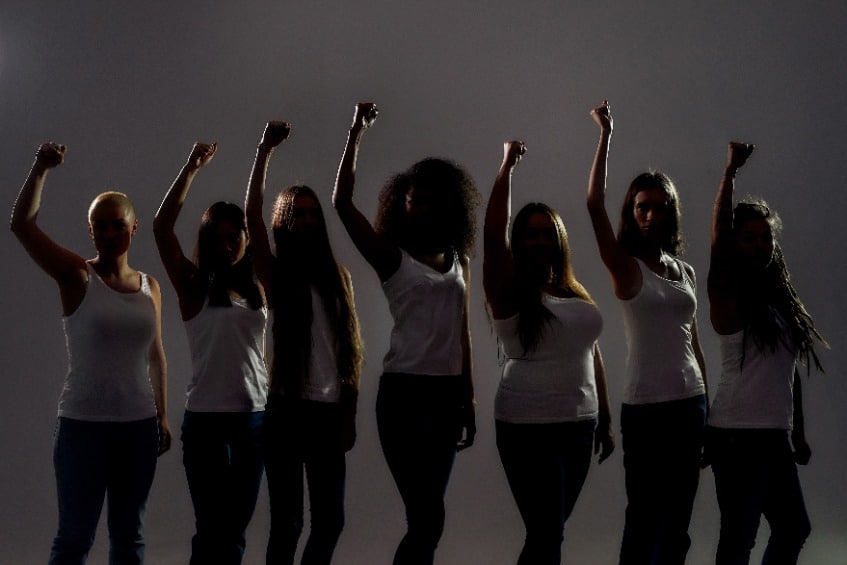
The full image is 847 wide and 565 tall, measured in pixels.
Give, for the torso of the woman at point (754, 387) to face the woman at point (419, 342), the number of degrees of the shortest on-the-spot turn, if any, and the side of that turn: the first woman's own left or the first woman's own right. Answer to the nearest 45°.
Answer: approximately 90° to the first woman's own right

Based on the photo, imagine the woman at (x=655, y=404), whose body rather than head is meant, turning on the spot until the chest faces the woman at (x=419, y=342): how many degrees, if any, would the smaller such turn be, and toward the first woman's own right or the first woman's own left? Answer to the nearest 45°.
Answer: approximately 135° to the first woman's own right

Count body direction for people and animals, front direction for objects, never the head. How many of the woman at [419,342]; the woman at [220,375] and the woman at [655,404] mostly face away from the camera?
0

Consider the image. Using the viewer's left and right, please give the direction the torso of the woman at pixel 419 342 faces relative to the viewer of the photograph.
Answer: facing the viewer and to the right of the viewer

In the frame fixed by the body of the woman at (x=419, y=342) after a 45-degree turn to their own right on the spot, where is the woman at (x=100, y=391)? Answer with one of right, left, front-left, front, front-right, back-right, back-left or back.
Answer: right

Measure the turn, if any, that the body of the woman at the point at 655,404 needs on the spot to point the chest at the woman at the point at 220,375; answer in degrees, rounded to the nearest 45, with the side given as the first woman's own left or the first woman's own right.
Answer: approximately 135° to the first woman's own right

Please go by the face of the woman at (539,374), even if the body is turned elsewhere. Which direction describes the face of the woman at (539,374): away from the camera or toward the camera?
toward the camera

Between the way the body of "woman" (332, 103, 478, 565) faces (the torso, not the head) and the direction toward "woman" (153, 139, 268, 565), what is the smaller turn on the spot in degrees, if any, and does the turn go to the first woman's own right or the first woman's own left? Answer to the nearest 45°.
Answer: approximately 135° to the first woman's own right

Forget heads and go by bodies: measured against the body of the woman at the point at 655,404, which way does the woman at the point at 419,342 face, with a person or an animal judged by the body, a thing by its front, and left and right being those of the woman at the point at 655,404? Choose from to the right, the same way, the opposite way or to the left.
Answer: the same way

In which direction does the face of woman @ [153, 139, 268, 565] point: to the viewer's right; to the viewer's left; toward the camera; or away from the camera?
toward the camera

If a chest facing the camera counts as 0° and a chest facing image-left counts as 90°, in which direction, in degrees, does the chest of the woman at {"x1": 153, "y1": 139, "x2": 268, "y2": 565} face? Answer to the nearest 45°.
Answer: approximately 315°

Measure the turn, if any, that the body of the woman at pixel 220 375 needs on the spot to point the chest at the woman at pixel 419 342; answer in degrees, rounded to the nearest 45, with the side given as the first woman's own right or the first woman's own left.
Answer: approximately 45° to the first woman's own left

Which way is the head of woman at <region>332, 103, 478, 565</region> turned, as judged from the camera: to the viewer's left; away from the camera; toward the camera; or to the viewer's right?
toward the camera

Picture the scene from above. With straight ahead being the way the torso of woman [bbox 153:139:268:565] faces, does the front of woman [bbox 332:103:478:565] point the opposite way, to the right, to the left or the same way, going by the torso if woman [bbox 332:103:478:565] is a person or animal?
the same way

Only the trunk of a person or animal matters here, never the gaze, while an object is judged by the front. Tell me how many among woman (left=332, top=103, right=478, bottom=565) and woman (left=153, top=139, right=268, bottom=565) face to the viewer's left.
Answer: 0

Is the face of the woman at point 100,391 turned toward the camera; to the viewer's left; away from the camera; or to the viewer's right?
toward the camera
